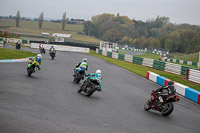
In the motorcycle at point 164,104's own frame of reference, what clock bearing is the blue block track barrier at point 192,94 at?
The blue block track barrier is roughly at 2 o'clock from the motorcycle.

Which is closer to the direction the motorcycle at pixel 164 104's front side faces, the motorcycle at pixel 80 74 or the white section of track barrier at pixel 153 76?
the motorcycle

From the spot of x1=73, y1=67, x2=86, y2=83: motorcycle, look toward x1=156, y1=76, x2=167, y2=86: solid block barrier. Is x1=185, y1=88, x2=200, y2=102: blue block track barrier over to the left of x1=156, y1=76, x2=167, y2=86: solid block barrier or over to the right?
right

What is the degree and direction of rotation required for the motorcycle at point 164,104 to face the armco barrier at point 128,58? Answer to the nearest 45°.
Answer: approximately 45° to its right

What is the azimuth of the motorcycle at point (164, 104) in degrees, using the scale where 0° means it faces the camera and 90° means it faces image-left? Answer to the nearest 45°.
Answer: approximately 135°

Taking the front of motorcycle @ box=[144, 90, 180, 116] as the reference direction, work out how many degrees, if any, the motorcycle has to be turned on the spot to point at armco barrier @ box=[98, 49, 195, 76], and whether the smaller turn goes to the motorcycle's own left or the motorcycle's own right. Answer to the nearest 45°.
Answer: approximately 45° to the motorcycle's own right

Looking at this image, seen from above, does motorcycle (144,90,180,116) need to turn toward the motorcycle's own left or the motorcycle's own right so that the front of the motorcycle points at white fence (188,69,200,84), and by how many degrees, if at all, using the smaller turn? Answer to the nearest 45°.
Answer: approximately 45° to the motorcycle's own right
